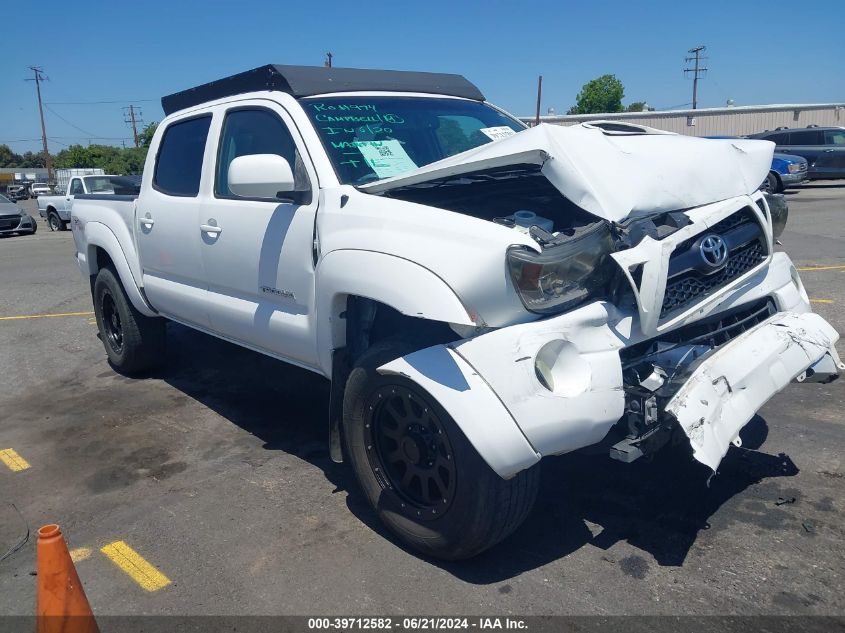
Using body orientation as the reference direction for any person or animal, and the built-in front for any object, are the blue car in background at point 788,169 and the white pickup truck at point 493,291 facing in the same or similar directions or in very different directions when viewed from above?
same or similar directions

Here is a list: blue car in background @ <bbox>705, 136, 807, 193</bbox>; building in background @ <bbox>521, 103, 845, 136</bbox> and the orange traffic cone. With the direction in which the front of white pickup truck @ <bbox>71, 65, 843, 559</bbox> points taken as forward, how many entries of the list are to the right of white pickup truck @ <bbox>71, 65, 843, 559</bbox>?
1

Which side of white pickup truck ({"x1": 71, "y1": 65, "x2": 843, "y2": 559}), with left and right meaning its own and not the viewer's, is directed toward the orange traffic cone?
right

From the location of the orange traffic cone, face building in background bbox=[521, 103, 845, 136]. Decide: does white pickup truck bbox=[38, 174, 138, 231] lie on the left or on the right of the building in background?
left

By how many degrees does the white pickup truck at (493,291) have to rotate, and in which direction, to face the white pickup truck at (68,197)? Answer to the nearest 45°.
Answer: approximately 180°

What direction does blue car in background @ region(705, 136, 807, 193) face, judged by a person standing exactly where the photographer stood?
facing the viewer and to the right of the viewer

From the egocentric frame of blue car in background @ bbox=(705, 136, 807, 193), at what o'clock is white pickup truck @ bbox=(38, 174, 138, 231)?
The white pickup truck is roughly at 4 o'clock from the blue car in background.

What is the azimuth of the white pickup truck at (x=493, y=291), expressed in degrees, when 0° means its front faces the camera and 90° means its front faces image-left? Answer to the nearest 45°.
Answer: approximately 315°

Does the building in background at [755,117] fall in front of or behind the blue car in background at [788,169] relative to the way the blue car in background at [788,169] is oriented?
behind

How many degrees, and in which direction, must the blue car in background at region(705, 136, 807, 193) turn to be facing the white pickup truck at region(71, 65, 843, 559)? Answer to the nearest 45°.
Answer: approximately 45° to its right

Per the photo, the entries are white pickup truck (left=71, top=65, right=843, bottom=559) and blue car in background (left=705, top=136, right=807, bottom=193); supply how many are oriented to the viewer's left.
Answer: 0
